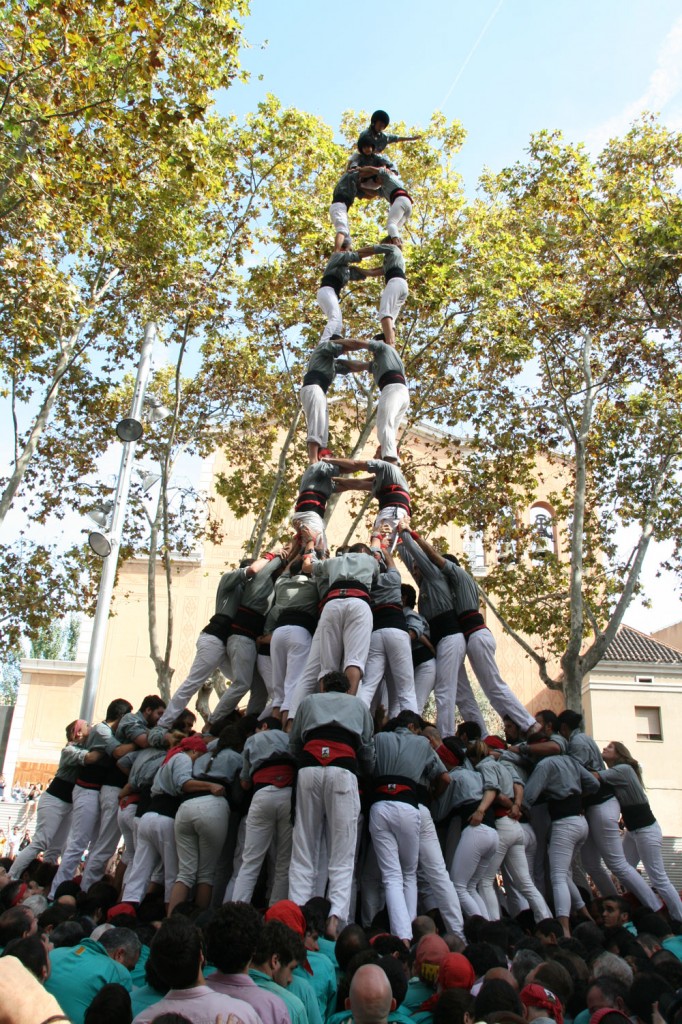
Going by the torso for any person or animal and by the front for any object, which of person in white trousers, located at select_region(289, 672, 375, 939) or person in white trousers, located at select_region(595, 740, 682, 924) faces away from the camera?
person in white trousers, located at select_region(289, 672, 375, 939)

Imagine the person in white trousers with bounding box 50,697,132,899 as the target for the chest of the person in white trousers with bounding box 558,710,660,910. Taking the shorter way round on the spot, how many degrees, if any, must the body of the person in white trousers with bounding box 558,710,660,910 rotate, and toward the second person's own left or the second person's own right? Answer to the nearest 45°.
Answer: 0° — they already face them

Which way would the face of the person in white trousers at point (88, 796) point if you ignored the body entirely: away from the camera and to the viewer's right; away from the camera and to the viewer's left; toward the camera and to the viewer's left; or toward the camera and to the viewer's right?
away from the camera and to the viewer's right

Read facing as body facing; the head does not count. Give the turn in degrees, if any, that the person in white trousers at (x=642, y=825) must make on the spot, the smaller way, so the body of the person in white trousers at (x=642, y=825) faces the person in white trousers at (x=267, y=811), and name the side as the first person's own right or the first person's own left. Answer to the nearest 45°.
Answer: approximately 45° to the first person's own left

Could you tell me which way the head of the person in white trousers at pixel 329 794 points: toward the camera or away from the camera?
away from the camera

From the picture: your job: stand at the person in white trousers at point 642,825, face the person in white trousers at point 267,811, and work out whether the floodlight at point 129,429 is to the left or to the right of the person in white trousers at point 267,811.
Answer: right

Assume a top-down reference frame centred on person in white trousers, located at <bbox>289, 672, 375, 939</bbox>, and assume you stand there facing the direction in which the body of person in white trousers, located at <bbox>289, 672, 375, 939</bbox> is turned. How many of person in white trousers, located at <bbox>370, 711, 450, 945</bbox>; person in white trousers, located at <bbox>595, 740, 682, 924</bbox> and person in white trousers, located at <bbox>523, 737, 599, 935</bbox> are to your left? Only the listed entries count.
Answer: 0

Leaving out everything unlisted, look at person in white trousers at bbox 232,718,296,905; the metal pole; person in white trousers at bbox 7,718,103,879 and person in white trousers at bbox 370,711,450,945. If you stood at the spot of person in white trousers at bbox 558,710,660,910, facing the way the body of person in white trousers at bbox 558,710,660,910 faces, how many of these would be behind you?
0

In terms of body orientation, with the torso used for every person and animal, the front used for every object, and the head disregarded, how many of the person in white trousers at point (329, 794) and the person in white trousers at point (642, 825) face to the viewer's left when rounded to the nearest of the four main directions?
1

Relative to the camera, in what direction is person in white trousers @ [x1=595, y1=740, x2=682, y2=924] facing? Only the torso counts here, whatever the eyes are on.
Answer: to the viewer's left

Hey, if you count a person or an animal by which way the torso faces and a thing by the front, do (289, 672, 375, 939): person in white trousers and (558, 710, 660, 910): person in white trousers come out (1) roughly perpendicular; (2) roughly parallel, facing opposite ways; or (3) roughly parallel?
roughly perpendicular

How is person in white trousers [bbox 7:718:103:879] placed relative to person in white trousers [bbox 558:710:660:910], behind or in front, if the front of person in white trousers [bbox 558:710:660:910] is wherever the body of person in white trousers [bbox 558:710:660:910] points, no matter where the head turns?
in front

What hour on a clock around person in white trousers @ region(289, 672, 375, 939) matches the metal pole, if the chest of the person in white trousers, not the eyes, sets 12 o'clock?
The metal pole is roughly at 11 o'clock from the person in white trousers.

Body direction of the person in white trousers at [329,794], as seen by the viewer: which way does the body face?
away from the camera

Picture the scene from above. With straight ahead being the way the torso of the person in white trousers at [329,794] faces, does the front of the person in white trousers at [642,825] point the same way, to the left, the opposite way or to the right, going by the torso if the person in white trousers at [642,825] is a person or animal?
to the left

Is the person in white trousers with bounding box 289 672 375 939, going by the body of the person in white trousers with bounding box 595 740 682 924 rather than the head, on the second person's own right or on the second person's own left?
on the second person's own left

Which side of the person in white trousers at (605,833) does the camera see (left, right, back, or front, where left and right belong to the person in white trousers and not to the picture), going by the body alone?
left
